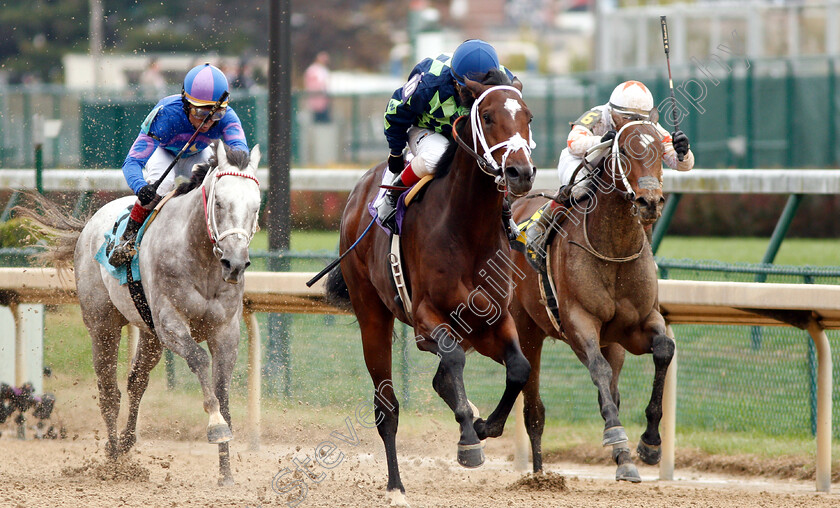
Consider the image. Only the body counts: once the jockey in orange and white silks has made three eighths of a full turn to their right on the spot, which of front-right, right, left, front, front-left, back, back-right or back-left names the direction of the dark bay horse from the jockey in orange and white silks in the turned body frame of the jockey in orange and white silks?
front-left

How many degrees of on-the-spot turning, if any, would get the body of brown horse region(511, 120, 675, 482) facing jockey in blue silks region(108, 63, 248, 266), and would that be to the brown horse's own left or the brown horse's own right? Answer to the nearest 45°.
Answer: approximately 135° to the brown horse's own right

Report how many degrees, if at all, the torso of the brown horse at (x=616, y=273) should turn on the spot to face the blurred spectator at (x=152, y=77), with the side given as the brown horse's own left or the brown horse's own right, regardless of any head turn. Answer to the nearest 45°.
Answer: approximately 180°

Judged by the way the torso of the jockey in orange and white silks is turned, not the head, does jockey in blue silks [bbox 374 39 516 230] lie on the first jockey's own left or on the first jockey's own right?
on the first jockey's own right

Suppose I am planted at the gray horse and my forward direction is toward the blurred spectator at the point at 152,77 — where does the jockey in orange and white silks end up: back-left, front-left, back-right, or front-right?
back-right

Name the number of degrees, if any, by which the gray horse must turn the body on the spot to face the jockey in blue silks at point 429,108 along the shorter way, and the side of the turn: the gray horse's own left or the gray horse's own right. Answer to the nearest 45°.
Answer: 0° — it already faces them

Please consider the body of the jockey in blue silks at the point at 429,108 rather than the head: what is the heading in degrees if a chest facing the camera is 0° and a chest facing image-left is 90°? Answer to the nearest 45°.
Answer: approximately 315°

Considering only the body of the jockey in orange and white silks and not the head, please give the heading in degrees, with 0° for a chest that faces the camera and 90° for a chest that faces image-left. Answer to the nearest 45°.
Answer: approximately 315°

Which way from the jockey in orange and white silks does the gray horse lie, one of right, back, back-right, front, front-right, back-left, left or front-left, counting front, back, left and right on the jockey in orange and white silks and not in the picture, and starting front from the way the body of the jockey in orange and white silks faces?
back-right

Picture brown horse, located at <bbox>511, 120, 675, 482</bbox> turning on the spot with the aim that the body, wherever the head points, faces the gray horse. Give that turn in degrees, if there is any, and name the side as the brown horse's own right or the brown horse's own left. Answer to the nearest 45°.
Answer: approximately 135° to the brown horse's own right
